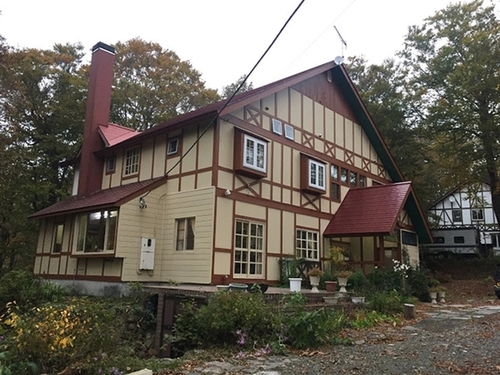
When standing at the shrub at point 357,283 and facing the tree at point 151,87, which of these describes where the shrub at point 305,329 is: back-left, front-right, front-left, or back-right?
back-left

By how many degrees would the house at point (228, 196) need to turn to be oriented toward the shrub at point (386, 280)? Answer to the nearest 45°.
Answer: approximately 45° to its left

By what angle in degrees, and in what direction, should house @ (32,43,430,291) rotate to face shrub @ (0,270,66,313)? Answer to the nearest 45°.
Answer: approximately 135° to its right

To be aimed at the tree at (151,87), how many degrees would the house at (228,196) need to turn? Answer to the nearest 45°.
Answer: approximately 180°

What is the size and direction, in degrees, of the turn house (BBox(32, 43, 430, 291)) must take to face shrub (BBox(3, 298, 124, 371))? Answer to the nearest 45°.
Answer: approximately 45° to its right

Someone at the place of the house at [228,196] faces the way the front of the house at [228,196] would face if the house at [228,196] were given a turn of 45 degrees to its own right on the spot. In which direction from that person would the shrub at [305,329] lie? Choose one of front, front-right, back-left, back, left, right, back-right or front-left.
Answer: front

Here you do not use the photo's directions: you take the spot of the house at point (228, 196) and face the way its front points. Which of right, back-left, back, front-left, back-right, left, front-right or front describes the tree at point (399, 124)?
left

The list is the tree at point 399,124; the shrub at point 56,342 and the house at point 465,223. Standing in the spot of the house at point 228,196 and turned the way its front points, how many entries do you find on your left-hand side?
2

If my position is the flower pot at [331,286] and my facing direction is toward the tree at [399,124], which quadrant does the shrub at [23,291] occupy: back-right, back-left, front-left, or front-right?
back-left

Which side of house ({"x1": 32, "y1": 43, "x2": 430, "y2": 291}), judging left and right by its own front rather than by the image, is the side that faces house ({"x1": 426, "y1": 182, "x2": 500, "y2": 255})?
left
